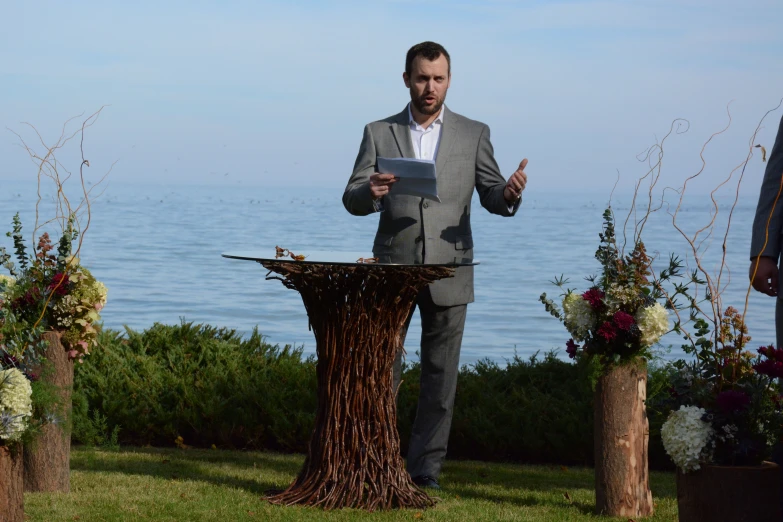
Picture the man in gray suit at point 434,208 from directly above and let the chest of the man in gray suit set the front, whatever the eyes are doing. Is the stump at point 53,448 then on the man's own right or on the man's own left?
on the man's own right

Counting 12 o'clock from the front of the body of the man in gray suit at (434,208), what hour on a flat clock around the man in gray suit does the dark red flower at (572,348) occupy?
The dark red flower is roughly at 10 o'clock from the man in gray suit.

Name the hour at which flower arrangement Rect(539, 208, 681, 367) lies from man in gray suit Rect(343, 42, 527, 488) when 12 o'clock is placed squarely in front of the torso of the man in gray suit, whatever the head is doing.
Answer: The flower arrangement is roughly at 10 o'clock from the man in gray suit.

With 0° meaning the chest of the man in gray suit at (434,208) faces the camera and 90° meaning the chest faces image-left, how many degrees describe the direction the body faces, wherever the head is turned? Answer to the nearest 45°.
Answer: approximately 0°

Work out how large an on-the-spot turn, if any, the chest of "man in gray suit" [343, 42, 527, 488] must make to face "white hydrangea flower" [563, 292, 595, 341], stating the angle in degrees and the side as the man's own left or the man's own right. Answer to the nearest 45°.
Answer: approximately 45° to the man's own left

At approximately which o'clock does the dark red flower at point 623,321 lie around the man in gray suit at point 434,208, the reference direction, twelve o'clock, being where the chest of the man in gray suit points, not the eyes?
The dark red flower is roughly at 10 o'clock from the man in gray suit.

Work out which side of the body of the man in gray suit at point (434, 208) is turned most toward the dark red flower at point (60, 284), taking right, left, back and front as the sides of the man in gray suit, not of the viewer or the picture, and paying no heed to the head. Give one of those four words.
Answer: right

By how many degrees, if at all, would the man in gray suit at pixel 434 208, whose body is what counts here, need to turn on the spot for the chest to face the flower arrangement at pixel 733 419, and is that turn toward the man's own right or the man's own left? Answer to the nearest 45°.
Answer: approximately 45° to the man's own left

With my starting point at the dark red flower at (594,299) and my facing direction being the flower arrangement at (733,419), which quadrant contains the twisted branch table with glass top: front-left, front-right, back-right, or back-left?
back-right
